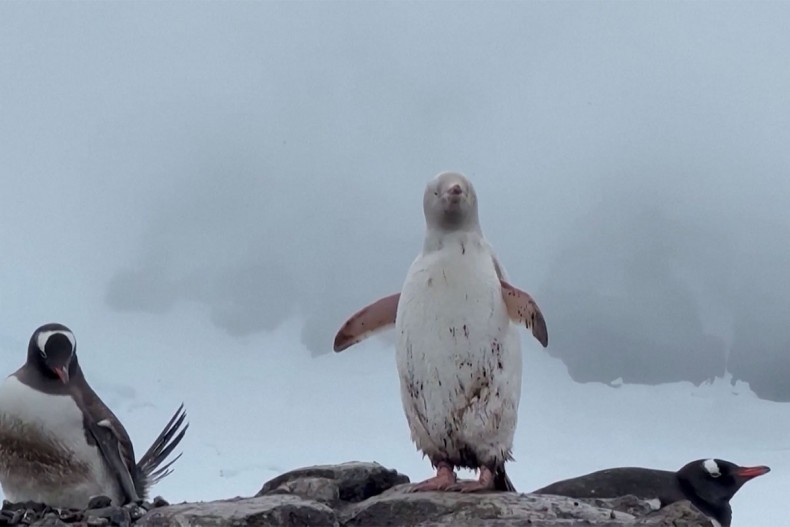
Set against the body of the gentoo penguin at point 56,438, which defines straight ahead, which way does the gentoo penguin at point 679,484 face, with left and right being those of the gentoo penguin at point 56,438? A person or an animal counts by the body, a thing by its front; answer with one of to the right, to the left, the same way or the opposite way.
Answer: to the left

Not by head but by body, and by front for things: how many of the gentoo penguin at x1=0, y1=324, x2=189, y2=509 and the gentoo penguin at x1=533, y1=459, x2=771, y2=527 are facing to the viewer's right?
1

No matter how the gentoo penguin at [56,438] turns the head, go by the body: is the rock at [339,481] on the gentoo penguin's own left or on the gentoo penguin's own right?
on the gentoo penguin's own left

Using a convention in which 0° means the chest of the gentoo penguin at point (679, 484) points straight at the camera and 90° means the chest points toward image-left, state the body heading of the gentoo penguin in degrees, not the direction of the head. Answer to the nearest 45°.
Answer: approximately 270°

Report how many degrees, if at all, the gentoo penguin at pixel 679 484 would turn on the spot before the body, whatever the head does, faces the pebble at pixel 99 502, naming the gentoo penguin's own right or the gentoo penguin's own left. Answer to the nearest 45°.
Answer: approximately 135° to the gentoo penguin's own right

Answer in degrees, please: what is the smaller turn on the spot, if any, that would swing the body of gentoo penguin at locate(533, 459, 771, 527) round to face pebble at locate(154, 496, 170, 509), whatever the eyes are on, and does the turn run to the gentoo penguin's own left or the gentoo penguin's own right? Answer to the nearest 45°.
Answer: approximately 135° to the gentoo penguin's own right

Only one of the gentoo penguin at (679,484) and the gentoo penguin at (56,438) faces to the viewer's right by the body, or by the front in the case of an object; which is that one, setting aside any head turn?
the gentoo penguin at (679,484)

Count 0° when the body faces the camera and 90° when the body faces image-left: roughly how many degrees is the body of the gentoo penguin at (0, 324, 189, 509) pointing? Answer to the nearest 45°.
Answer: approximately 45°

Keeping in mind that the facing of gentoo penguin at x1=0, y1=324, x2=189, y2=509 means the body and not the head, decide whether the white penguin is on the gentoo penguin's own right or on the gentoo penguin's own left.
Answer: on the gentoo penguin's own left

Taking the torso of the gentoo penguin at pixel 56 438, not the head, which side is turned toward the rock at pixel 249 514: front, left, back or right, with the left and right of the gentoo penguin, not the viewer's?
left

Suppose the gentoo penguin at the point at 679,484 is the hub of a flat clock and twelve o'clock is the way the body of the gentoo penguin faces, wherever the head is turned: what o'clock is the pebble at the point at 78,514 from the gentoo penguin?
The pebble is roughly at 5 o'clock from the gentoo penguin.
